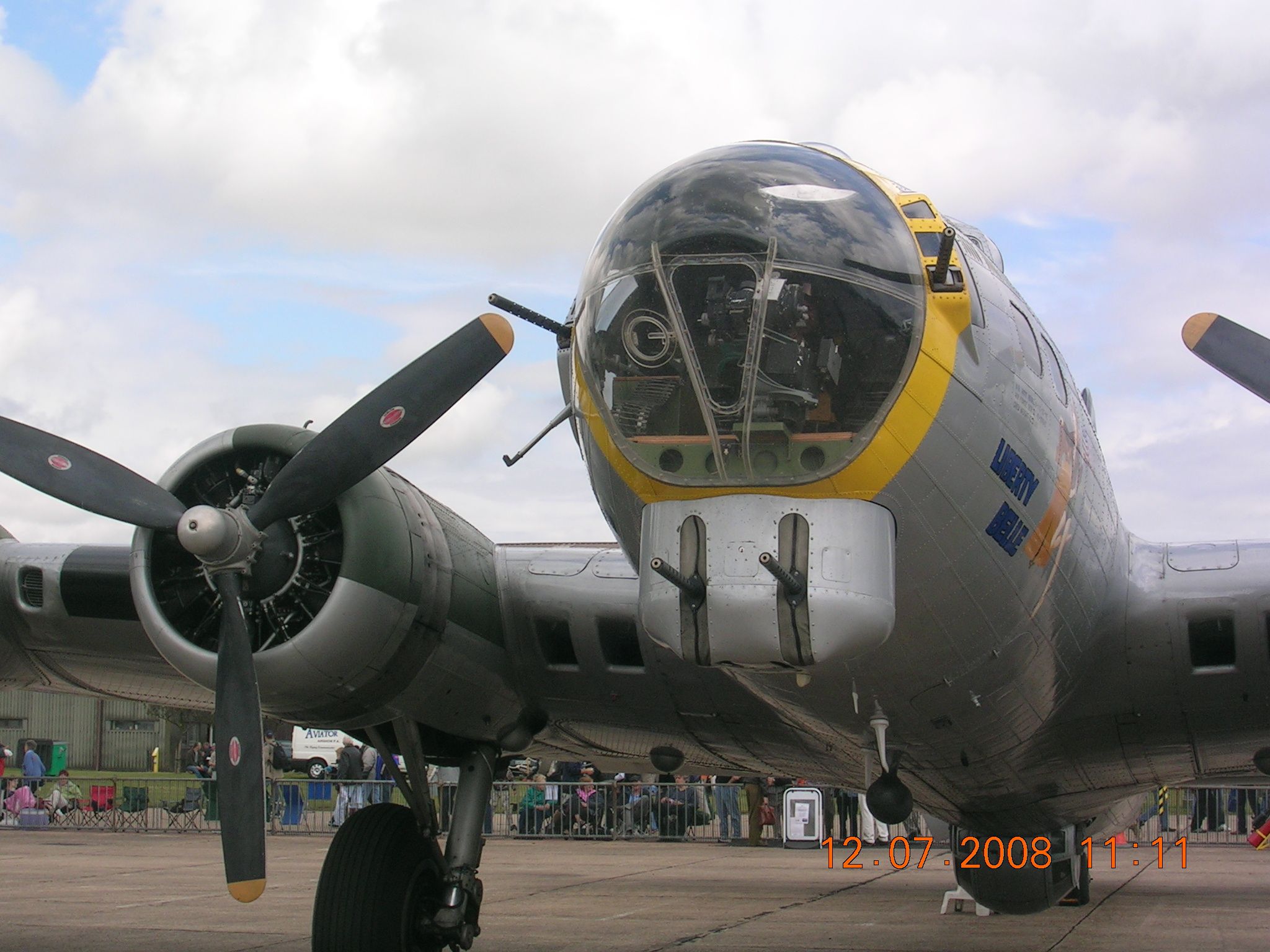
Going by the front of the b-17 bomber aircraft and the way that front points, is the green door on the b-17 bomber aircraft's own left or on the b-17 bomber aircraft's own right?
on the b-17 bomber aircraft's own right

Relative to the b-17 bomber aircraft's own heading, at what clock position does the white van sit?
The white van is roughly at 4 o'clock from the b-17 bomber aircraft.

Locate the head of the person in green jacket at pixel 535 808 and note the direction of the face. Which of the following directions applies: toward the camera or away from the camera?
toward the camera

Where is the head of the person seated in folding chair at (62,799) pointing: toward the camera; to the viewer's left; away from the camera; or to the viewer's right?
toward the camera

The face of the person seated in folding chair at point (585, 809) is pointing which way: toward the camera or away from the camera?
toward the camera

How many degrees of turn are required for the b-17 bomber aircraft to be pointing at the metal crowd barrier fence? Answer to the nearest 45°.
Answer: approximately 135° to its right

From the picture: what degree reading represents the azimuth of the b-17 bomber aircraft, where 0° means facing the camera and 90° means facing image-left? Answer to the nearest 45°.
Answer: approximately 45°

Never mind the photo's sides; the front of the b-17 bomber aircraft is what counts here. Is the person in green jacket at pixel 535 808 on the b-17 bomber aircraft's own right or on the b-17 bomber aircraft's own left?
on the b-17 bomber aircraft's own right

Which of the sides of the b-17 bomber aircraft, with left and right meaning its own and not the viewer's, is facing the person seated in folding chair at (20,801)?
right

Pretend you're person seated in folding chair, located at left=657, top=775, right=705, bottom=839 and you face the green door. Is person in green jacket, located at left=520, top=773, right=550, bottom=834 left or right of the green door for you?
left
